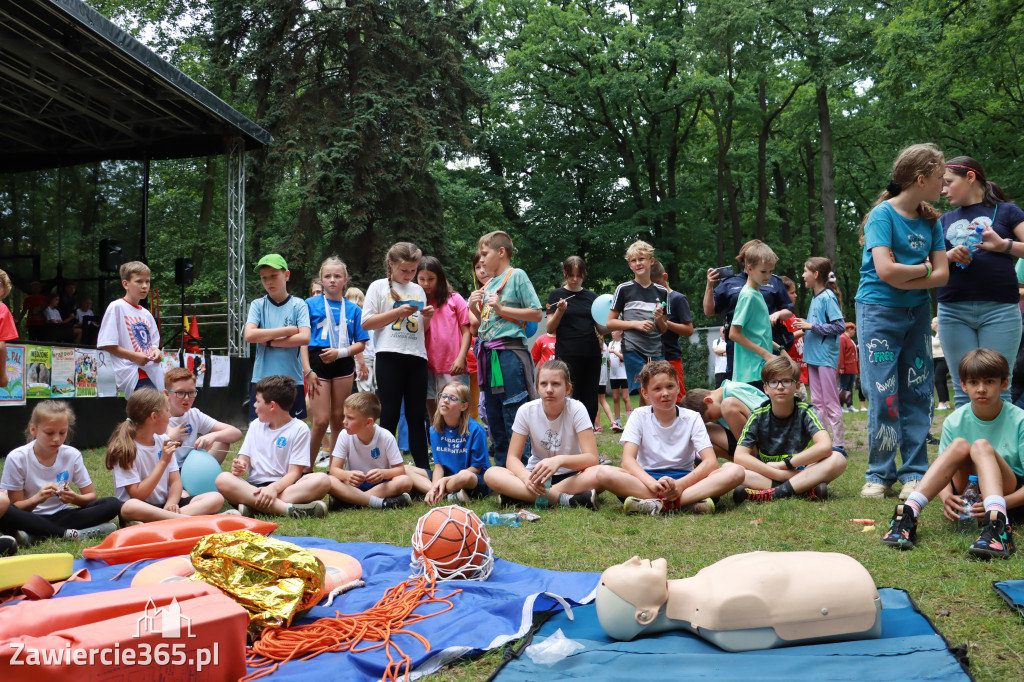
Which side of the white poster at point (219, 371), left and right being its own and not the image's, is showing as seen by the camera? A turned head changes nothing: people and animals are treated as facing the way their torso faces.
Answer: front

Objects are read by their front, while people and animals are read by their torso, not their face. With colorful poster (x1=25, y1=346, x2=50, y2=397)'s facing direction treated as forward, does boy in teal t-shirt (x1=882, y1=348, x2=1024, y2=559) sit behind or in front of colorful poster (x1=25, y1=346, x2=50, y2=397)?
in front

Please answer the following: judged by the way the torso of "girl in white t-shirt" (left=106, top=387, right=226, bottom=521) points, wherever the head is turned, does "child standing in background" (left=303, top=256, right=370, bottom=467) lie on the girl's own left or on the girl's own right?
on the girl's own left

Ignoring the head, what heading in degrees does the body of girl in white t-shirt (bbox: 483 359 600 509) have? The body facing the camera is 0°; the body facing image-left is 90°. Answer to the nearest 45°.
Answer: approximately 0°

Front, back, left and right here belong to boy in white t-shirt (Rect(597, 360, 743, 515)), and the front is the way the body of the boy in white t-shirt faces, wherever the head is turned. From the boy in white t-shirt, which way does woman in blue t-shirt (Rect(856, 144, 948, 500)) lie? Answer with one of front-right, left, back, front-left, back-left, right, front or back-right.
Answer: left

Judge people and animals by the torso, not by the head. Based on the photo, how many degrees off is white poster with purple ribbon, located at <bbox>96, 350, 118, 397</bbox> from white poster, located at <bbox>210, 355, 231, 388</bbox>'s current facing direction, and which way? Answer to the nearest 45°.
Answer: approximately 45° to its right

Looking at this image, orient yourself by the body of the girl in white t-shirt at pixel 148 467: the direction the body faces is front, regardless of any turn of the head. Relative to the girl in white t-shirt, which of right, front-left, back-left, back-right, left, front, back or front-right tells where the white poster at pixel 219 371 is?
back-left

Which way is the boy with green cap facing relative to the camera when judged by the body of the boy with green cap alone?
toward the camera

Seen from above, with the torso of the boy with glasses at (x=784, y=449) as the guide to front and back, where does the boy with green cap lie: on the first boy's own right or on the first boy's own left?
on the first boy's own right

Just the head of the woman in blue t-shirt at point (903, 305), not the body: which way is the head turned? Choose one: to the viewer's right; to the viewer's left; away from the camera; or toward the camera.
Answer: to the viewer's right
